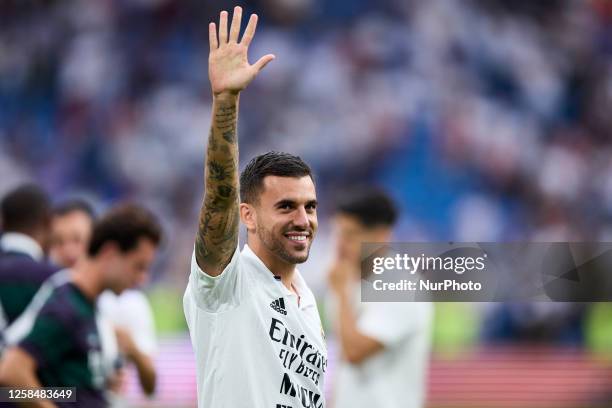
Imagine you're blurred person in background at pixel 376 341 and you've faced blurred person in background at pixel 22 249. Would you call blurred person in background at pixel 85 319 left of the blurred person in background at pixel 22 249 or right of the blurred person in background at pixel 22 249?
left

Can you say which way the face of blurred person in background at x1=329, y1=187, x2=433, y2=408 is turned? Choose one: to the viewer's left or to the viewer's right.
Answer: to the viewer's left

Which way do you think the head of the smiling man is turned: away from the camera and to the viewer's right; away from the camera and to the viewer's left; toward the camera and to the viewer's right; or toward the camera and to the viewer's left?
toward the camera and to the viewer's right

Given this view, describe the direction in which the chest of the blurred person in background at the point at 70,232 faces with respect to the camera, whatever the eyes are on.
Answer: toward the camera

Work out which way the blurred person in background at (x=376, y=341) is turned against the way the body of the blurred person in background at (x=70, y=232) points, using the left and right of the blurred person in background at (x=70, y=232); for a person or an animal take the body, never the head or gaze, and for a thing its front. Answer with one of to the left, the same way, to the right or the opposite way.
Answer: to the right

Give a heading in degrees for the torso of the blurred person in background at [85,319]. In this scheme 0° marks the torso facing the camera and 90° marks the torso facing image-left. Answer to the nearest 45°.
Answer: approximately 270°

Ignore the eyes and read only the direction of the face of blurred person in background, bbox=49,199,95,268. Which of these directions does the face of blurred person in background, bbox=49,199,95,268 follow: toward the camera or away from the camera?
toward the camera

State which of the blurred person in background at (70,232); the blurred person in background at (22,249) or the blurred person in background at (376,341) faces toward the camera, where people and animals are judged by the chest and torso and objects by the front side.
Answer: the blurred person in background at (70,232)

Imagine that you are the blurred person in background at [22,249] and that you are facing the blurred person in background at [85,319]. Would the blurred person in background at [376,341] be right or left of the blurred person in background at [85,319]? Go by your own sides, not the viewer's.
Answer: left

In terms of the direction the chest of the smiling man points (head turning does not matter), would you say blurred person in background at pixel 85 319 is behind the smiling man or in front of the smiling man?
behind

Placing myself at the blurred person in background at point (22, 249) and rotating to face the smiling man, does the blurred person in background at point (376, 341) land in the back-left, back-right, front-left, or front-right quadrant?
front-left
